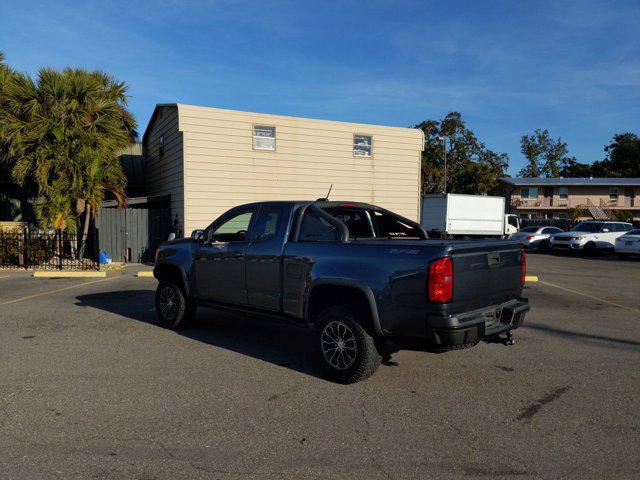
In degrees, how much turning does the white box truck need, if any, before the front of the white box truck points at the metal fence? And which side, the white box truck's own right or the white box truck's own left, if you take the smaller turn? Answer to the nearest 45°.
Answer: approximately 180°

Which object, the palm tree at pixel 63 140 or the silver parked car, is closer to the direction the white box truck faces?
the silver parked car

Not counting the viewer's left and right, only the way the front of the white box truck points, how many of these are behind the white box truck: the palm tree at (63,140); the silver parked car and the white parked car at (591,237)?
1

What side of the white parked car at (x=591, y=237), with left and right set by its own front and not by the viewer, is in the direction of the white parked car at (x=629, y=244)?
left

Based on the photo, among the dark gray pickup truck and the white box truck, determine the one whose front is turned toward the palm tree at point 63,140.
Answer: the dark gray pickup truck

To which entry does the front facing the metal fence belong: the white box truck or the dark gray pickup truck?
the dark gray pickup truck

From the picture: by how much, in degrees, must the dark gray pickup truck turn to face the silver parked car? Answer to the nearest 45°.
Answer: approximately 90° to its right

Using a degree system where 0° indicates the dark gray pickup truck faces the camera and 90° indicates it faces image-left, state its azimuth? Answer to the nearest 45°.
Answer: approximately 135°

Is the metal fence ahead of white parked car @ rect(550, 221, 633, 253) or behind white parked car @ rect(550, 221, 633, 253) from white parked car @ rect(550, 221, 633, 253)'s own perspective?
ahead

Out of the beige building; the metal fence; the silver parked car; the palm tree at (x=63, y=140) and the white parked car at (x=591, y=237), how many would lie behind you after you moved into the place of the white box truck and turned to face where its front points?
3

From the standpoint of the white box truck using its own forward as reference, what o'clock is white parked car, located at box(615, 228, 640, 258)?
The white parked car is roughly at 2 o'clock from the white box truck.

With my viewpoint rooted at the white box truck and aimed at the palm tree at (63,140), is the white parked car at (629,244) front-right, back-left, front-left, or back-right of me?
back-left

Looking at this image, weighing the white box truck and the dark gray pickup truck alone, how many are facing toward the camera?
0

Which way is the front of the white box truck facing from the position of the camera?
facing away from the viewer and to the right of the viewer

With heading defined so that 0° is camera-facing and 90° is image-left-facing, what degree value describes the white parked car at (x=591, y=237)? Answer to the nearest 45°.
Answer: approximately 45°
